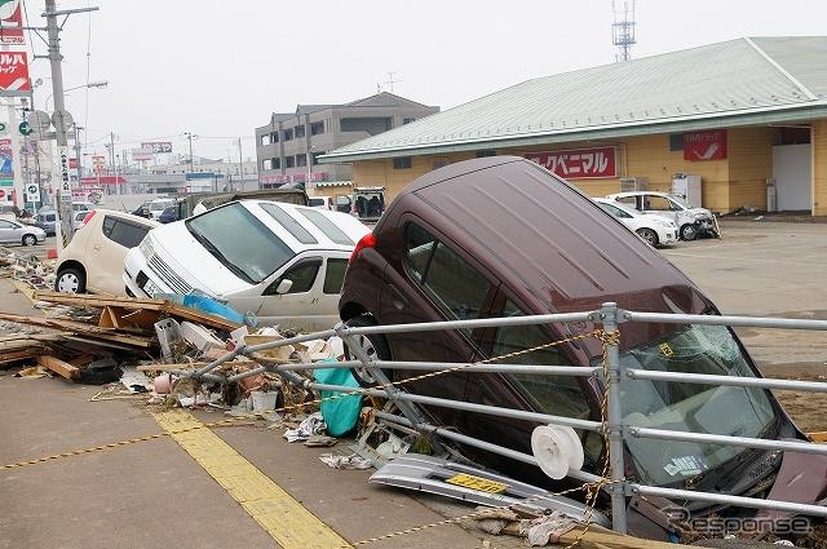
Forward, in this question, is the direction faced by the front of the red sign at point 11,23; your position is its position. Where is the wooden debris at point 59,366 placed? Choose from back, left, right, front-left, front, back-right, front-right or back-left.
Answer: front

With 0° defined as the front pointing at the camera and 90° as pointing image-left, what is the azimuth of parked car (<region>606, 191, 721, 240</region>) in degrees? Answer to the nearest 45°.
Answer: approximately 315°

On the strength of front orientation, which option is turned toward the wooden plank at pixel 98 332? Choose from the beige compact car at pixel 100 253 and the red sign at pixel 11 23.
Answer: the red sign

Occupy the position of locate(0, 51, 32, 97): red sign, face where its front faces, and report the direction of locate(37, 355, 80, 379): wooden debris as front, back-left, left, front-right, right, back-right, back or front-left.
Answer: front

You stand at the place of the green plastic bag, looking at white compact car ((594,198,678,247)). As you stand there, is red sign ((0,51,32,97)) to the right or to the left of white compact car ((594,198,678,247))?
left

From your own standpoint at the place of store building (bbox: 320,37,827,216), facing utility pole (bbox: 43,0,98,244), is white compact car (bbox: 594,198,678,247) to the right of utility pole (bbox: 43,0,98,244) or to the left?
left

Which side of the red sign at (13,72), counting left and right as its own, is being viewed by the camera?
front

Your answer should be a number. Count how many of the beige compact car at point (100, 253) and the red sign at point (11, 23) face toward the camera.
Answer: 1

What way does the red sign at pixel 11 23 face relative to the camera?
toward the camera

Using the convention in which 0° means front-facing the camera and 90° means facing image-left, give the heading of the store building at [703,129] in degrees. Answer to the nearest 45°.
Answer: approximately 45°
